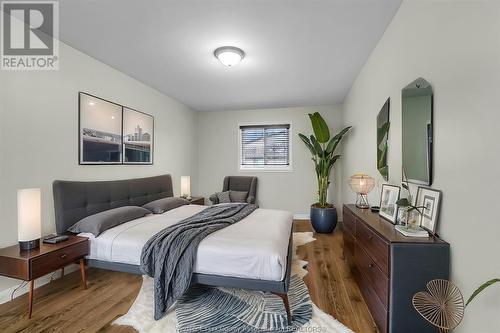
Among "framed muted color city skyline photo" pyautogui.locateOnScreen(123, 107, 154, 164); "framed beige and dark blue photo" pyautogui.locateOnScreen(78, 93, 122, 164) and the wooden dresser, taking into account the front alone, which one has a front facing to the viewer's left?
the wooden dresser

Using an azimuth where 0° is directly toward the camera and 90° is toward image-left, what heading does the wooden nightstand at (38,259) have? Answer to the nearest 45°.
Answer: approximately 315°

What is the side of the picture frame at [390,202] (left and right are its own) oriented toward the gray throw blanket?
front

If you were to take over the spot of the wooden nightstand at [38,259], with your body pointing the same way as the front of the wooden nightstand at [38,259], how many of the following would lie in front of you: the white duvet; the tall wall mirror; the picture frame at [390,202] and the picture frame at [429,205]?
4

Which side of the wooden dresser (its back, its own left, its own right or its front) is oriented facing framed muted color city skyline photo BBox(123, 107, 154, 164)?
front

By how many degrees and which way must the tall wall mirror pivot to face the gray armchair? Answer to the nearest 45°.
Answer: approximately 90° to its right

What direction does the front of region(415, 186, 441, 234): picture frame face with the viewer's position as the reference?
facing the viewer and to the left of the viewer

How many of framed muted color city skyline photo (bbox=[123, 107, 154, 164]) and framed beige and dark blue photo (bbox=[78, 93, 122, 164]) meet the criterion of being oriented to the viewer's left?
0

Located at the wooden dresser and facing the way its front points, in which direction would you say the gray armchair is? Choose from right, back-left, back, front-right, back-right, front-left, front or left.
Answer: front-right

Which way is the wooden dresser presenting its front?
to the viewer's left

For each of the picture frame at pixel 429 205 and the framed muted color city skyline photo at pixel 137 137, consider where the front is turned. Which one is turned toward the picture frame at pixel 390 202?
the framed muted color city skyline photo

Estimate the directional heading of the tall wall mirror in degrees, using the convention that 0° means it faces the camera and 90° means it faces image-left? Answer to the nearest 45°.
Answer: approximately 45°

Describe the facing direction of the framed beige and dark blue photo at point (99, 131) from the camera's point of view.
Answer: facing the viewer and to the right of the viewer
